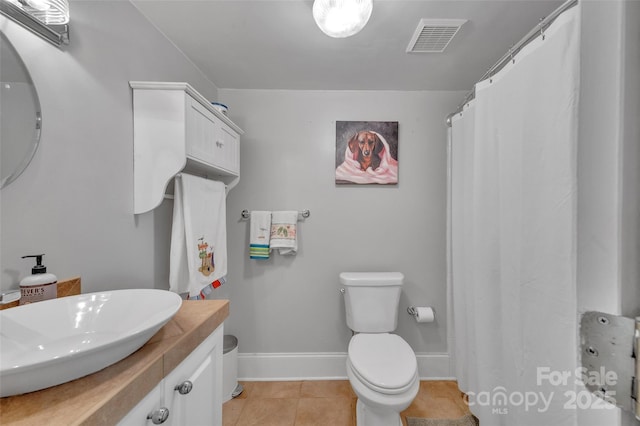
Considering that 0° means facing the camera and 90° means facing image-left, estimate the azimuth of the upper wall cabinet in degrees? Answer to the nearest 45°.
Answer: approximately 315°

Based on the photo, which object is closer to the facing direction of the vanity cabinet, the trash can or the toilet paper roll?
the toilet paper roll

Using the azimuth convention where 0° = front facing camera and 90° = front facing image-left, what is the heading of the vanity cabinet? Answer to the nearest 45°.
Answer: approximately 315°

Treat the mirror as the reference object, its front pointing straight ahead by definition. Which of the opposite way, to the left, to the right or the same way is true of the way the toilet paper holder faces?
to the right

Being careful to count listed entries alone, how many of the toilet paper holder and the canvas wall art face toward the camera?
2

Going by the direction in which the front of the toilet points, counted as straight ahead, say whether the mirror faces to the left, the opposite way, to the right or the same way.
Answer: to the left

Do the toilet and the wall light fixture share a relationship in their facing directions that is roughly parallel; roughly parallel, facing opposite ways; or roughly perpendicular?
roughly perpendicular

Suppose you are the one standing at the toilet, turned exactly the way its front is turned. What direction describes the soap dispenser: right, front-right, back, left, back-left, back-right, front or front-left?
front-right
